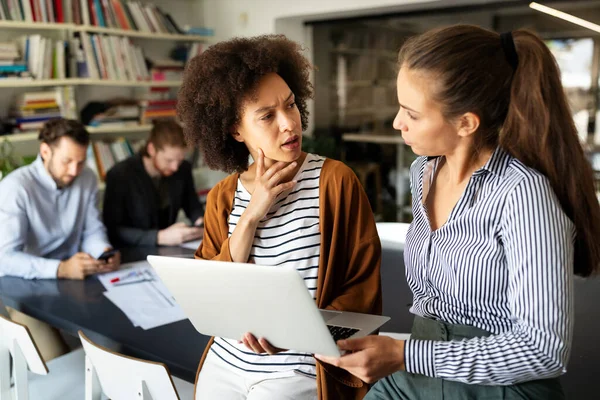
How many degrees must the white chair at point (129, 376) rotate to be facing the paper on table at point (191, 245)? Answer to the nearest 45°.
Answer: approximately 45° to its left

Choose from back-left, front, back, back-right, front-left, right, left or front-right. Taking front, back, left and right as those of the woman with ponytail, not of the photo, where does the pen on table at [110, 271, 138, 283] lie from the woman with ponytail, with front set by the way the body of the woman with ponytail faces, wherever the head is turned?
right

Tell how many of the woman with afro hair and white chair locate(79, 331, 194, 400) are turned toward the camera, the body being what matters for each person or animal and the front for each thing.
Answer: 1

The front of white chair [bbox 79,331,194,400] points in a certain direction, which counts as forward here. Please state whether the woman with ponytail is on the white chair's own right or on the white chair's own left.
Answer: on the white chair's own right

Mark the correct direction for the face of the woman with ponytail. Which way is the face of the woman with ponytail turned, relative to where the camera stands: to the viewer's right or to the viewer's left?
to the viewer's left

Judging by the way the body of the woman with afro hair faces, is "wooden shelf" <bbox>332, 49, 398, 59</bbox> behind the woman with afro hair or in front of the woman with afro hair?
behind

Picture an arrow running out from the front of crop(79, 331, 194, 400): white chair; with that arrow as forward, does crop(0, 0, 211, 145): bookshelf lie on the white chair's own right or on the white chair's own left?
on the white chair's own left

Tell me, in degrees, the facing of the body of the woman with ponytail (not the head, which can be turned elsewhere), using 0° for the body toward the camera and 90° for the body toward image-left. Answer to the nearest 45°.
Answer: approximately 45°
